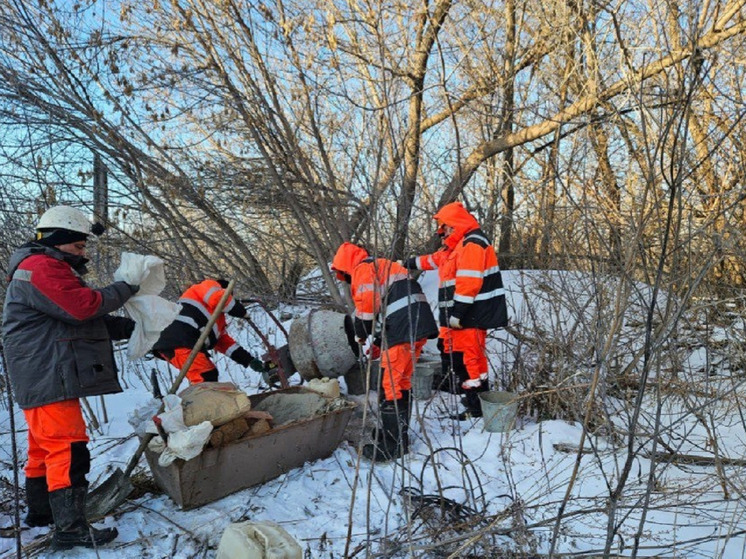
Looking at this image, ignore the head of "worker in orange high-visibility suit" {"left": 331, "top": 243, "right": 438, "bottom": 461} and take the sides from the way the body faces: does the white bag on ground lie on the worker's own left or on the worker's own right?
on the worker's own left

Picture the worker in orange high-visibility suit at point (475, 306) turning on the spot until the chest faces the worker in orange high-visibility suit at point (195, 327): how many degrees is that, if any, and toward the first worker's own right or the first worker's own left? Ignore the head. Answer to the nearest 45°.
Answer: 0° — they already face them

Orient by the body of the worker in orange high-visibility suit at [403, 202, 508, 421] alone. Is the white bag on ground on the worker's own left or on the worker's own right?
on the worker's own left

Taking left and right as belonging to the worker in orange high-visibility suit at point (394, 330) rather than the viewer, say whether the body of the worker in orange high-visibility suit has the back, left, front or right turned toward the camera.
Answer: left

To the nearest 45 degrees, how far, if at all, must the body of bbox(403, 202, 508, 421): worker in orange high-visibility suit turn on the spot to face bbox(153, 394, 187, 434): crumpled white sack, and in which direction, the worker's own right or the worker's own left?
approximately 45° to the worker's own left

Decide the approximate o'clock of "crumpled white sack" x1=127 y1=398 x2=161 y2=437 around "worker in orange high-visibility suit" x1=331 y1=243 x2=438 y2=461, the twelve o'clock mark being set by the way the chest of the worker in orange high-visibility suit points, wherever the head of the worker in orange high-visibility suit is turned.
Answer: The crumpled white sack is roughly at 11 o'clock from the worker in orange high-visibility suit.

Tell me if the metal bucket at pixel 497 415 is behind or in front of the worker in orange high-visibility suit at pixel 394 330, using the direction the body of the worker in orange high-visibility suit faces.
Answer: behind

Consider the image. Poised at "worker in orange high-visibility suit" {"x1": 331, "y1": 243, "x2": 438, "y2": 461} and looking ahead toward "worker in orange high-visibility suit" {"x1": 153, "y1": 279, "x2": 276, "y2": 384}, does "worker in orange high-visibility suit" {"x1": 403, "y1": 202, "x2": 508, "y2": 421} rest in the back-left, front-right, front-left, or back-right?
back-right

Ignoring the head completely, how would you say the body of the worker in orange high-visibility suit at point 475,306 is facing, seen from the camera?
to the viewer's left
